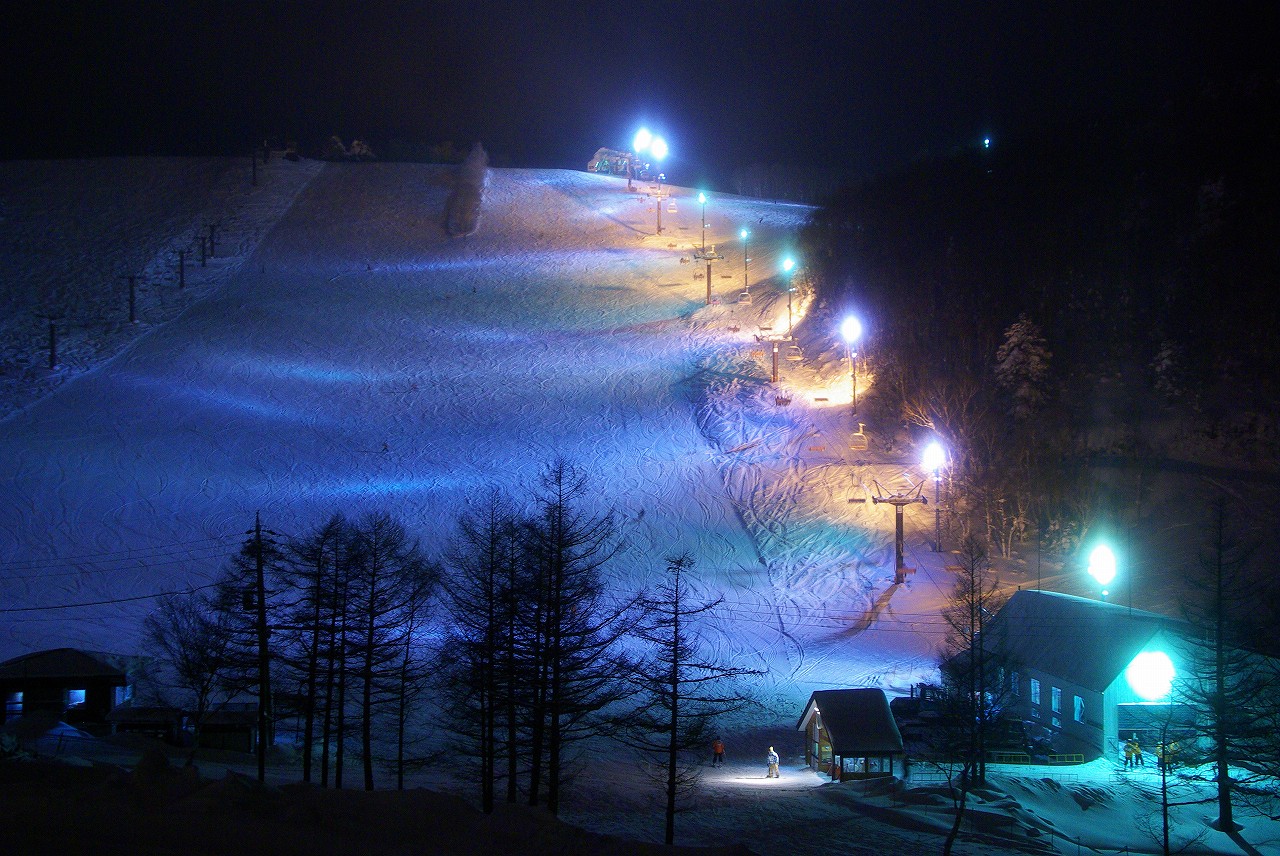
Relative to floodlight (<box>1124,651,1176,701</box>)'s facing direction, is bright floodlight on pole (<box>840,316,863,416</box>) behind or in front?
behind

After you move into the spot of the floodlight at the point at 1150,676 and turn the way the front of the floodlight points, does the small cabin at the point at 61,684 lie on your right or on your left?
on your right

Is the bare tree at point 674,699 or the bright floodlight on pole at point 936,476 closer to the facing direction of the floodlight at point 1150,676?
the bare tree

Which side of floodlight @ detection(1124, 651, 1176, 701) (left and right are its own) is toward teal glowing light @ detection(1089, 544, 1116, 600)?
back

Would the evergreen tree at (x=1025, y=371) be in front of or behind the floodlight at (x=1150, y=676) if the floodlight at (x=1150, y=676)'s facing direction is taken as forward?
behind

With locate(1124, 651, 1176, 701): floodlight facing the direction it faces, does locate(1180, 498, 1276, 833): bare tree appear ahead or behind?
ahead

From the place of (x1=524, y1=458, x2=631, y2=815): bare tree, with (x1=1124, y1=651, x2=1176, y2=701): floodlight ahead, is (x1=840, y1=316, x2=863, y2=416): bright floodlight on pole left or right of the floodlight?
left

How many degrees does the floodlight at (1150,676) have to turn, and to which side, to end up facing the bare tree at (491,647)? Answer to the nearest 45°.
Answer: approximately 45° to its right

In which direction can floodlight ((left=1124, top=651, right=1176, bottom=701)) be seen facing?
toward the camera

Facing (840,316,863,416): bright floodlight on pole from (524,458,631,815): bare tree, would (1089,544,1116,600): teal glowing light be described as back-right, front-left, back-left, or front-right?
front-right
